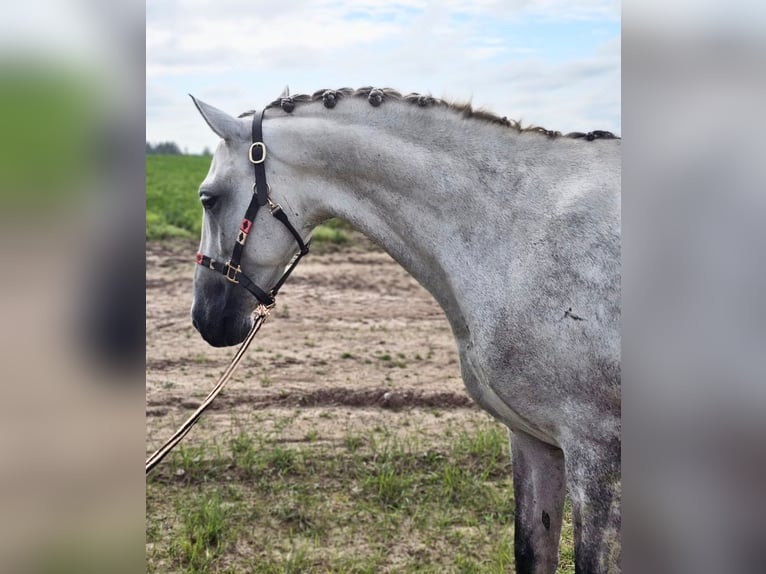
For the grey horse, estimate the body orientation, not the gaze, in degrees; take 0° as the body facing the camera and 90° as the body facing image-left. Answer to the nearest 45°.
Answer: approximately 90°
